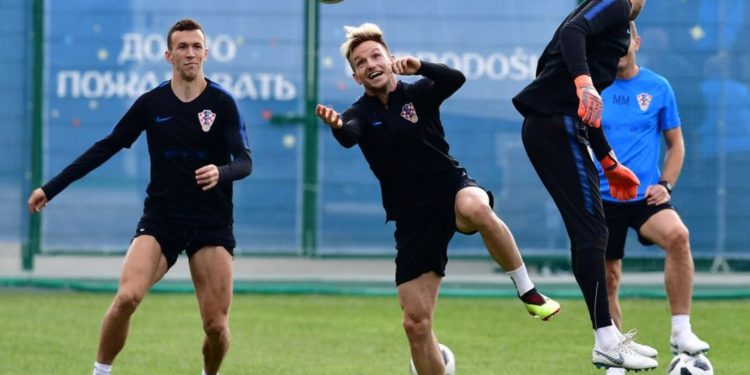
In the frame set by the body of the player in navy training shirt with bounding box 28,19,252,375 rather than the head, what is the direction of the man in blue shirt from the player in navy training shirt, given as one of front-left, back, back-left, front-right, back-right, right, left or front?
left

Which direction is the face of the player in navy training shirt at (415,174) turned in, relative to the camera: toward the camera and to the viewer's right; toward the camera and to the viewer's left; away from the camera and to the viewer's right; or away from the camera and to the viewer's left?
toward the camera and to the viewer's left

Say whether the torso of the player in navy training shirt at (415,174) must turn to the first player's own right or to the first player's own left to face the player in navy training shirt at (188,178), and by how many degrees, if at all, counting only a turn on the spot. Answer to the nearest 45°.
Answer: approximately 90° to the first player's own right

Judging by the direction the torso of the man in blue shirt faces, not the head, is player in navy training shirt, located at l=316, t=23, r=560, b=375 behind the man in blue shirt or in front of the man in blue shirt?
in front

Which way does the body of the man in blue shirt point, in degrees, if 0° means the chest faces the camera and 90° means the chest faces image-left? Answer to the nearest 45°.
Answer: approximately 0°

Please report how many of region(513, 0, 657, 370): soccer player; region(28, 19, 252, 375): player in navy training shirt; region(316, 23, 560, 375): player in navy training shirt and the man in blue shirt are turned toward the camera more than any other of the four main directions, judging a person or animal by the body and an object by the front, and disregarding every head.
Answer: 3
